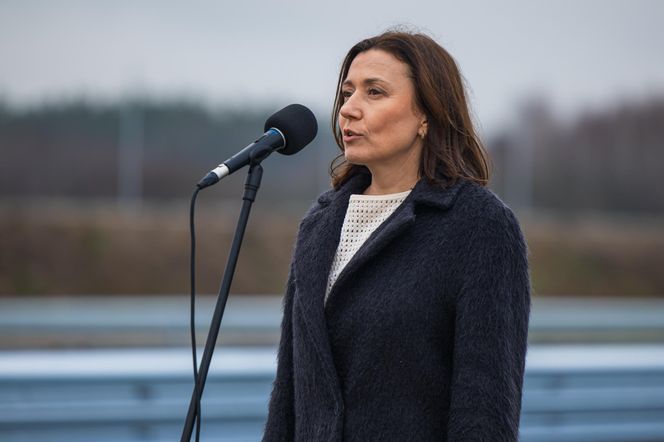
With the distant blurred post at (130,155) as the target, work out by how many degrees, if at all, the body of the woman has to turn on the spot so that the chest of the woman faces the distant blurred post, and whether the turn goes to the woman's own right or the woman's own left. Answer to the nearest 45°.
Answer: approximately 135° to the woman's own right

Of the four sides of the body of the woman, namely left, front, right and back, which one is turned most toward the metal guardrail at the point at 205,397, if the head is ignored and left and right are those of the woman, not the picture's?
right

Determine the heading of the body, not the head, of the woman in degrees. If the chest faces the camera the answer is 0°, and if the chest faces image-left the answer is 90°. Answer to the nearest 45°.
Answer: approximately 45°
